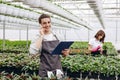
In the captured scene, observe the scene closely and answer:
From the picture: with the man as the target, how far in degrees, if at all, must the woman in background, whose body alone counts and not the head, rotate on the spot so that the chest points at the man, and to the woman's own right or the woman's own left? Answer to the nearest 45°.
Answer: approximately 45° to the woman's own right

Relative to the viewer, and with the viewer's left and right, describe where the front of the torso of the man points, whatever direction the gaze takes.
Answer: facing the viewer and to the right of the viewer

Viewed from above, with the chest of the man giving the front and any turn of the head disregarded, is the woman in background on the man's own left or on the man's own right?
on the man's own left

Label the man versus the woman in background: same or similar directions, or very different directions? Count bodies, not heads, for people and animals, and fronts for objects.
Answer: same or similar directions
